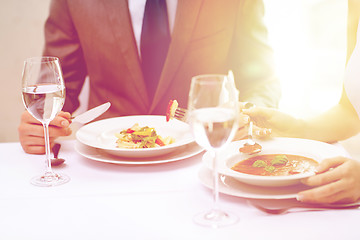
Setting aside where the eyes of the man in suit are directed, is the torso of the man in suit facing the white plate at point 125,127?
yes

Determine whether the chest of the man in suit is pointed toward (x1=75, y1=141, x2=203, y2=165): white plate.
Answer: yes

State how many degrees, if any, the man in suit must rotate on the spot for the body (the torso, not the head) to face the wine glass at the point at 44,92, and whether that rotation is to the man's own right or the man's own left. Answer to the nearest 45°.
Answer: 0° — they already face it

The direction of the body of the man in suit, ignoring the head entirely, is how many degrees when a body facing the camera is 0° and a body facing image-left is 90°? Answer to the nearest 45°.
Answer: approximately 0°

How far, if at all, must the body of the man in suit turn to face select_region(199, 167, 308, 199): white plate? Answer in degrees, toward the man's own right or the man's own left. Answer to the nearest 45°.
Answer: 0° — they already face it

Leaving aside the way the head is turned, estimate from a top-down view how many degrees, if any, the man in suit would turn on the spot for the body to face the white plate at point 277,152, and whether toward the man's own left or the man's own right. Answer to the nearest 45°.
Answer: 0° — they already face it
